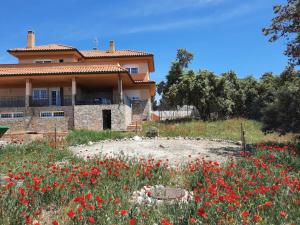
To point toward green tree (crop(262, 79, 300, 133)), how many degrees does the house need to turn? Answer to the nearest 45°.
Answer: approximately 45° to its left

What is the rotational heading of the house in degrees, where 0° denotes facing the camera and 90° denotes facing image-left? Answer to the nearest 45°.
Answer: approximately 0°
